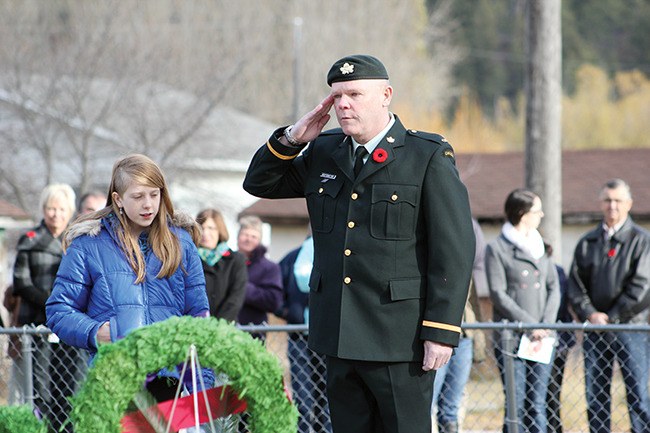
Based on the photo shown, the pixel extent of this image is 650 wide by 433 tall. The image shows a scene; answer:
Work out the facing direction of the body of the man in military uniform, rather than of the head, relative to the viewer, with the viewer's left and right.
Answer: facing the viewer and to the left of the viewer

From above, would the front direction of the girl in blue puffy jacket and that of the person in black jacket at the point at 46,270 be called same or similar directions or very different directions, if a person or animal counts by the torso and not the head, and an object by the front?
same or similar directions

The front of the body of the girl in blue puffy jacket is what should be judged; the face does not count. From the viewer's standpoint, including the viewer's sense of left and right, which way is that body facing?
facing the viewer and to the right of the viewer

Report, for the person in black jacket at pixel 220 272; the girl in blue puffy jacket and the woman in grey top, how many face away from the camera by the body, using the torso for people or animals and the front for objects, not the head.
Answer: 0

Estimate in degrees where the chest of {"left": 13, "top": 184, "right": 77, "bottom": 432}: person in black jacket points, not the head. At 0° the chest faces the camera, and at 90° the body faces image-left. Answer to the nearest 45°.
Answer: approximately 315°

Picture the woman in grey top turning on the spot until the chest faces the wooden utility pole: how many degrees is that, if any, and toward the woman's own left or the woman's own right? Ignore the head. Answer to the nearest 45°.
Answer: approximately 135° to the woman's own left

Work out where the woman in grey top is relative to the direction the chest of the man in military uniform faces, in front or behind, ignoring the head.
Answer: behind

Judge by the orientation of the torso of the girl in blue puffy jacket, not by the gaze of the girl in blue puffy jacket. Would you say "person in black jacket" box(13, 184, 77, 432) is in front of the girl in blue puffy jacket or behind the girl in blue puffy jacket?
behind

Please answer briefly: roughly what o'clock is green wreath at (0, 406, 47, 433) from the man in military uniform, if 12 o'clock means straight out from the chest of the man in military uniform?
The green wreath is roughly at 2 o'clock from the man in military uniform.

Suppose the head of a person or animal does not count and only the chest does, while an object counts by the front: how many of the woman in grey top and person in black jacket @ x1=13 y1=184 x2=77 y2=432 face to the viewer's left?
0

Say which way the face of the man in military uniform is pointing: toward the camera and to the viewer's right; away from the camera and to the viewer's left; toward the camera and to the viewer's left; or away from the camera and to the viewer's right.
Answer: toward the camera and to the viewer's left

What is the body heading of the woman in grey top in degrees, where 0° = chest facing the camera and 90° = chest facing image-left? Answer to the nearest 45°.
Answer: approximately 315°

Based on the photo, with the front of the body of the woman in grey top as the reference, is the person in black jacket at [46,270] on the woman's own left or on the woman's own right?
on the woman's own right
